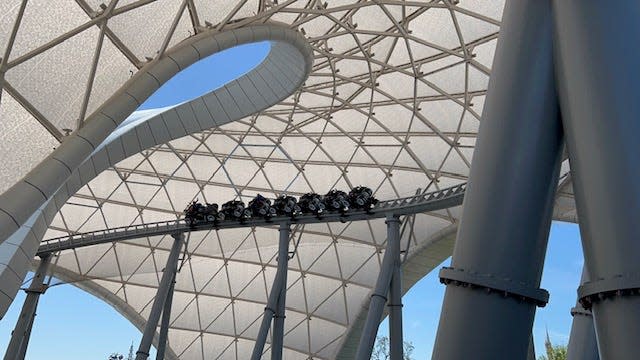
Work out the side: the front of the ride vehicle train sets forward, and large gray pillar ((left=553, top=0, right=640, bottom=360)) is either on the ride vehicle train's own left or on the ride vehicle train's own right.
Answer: on the ride vehicle train's own left

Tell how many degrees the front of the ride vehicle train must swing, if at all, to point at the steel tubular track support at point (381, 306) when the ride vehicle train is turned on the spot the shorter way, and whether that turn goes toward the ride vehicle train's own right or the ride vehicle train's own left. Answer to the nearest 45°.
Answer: approximately 135° to the ride vehicle train's own left

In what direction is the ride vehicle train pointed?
to the viewer's left
